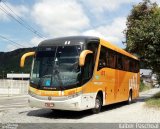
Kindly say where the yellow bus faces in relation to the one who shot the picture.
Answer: facing the viewer and to the left of the viewer

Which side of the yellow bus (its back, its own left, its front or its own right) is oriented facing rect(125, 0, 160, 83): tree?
back

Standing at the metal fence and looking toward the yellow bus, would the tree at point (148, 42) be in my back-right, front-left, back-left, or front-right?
front-left

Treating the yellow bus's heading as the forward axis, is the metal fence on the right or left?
on its right
